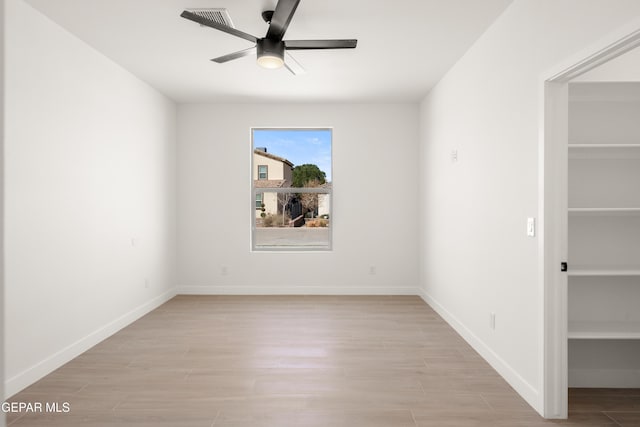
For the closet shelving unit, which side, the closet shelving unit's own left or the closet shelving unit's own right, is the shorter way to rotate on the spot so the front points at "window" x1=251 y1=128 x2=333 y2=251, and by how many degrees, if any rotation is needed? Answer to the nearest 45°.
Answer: approximately 90° to the closet shelving unit's own right

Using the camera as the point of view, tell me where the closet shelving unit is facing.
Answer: facing the viewer
